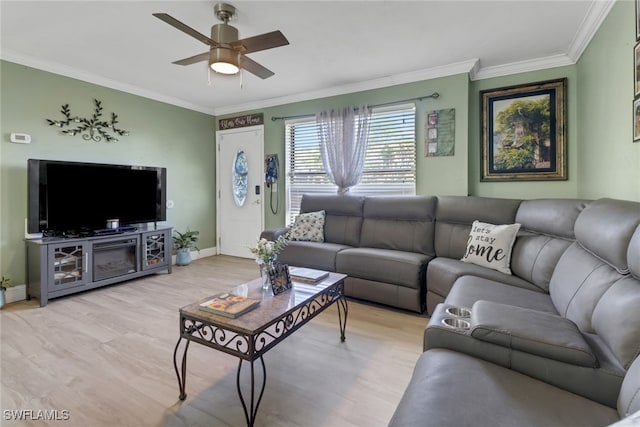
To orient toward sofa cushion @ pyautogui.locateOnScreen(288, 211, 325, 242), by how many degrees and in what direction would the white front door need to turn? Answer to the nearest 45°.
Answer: approximately 90° to its left

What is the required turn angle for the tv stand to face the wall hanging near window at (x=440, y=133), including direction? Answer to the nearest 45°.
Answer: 0° — it already faces it

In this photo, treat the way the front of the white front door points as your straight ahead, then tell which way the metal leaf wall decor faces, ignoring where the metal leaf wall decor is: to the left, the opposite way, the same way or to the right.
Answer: to the left

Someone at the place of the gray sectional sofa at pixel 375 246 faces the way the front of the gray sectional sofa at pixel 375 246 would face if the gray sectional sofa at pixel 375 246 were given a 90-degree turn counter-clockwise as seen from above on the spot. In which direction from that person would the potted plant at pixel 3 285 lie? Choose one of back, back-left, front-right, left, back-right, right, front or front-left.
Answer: back-right

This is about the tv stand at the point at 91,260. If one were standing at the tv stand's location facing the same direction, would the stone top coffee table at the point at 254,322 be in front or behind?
in front

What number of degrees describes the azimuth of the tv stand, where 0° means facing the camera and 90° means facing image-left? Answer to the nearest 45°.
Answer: approximately 315°

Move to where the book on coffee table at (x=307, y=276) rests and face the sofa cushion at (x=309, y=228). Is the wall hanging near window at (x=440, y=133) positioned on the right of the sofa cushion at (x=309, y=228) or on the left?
right

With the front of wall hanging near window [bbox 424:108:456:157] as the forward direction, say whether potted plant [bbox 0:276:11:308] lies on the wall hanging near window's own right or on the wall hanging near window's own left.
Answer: on the wall hanging near window's own right

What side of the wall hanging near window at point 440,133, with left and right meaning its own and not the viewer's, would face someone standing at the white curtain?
right
